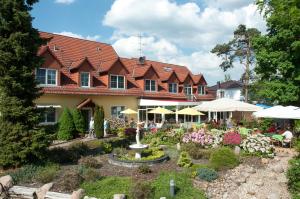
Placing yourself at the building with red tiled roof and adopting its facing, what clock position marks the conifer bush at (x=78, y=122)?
The conifer bush is roughly at 2 o'clock from the building with red tiled roof.

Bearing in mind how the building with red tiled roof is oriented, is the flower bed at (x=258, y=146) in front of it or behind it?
in front

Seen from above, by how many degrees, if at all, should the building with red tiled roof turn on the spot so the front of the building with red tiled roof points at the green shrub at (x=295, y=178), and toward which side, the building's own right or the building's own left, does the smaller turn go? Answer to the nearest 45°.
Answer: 0° — it already faces it

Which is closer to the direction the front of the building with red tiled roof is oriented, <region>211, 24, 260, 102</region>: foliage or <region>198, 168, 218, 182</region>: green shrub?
the green shrub

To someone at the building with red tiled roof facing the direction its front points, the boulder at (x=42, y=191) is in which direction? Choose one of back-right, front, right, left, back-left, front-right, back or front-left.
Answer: front-right

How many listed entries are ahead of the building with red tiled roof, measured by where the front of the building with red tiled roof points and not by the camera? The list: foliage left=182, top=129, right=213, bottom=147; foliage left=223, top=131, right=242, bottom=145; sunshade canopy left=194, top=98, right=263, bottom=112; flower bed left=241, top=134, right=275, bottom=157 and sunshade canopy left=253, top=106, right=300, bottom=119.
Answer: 5

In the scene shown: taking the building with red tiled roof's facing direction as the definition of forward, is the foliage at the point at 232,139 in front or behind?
in front

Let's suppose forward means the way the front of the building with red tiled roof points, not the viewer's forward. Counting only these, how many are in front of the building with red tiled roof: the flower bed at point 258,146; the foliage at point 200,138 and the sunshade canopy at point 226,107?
3

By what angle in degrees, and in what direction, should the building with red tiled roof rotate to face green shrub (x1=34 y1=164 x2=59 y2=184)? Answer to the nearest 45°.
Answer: approximately 45° to its right

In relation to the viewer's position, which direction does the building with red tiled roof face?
facing the viewer and to the right of the viewer
